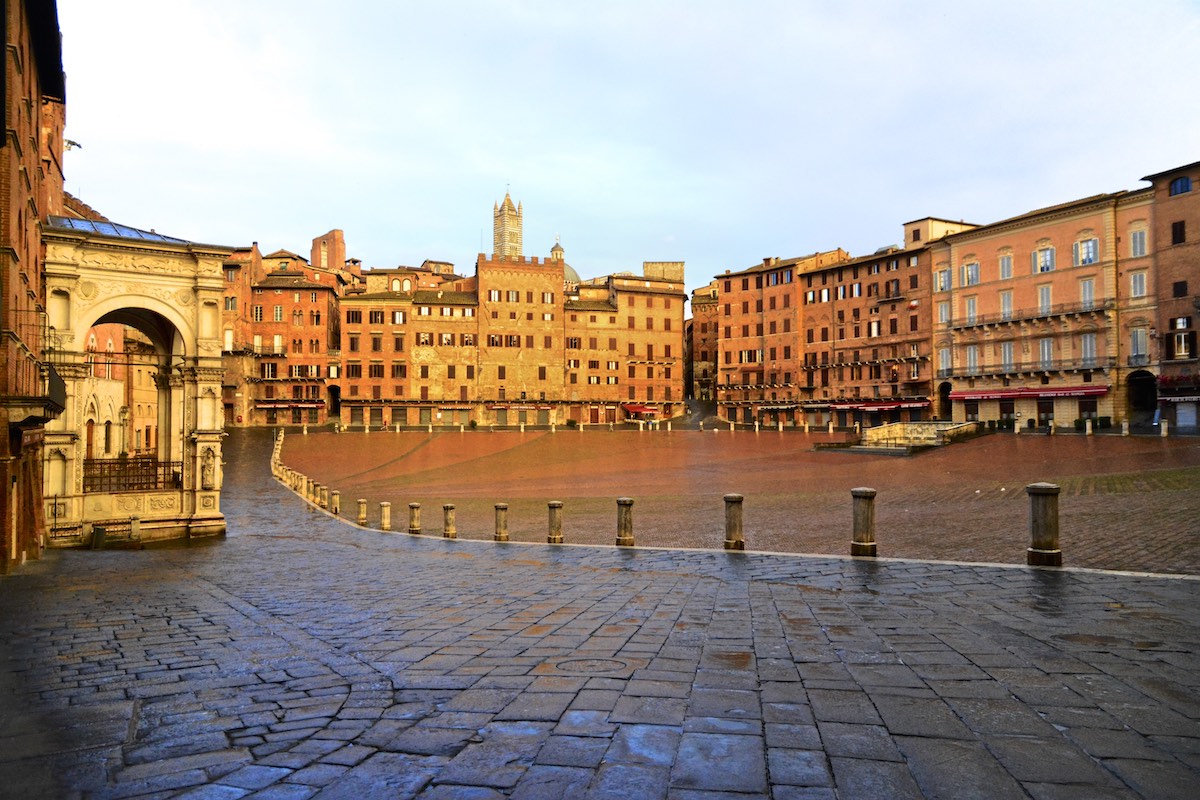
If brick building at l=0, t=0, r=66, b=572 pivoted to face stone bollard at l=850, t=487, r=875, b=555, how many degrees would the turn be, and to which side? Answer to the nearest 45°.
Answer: approximately 45° to its right

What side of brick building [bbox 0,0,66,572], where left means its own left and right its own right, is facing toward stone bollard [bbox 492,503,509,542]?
front

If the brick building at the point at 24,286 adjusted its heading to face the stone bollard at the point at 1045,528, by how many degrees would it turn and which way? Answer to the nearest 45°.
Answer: approximately 45° to its right

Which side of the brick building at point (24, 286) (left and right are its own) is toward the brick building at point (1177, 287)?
front

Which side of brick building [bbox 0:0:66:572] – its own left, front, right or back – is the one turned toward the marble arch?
left

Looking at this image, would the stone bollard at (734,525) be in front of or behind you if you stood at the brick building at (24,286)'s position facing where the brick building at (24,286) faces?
in front

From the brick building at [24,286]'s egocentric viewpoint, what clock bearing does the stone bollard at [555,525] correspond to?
The stone bollard is roughly at 1 o'clock from the brick building.

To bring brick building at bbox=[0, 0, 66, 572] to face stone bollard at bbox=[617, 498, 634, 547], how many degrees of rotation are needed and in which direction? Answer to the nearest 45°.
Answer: approximately 45° to its right

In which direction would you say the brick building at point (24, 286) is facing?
to the viewer's right
